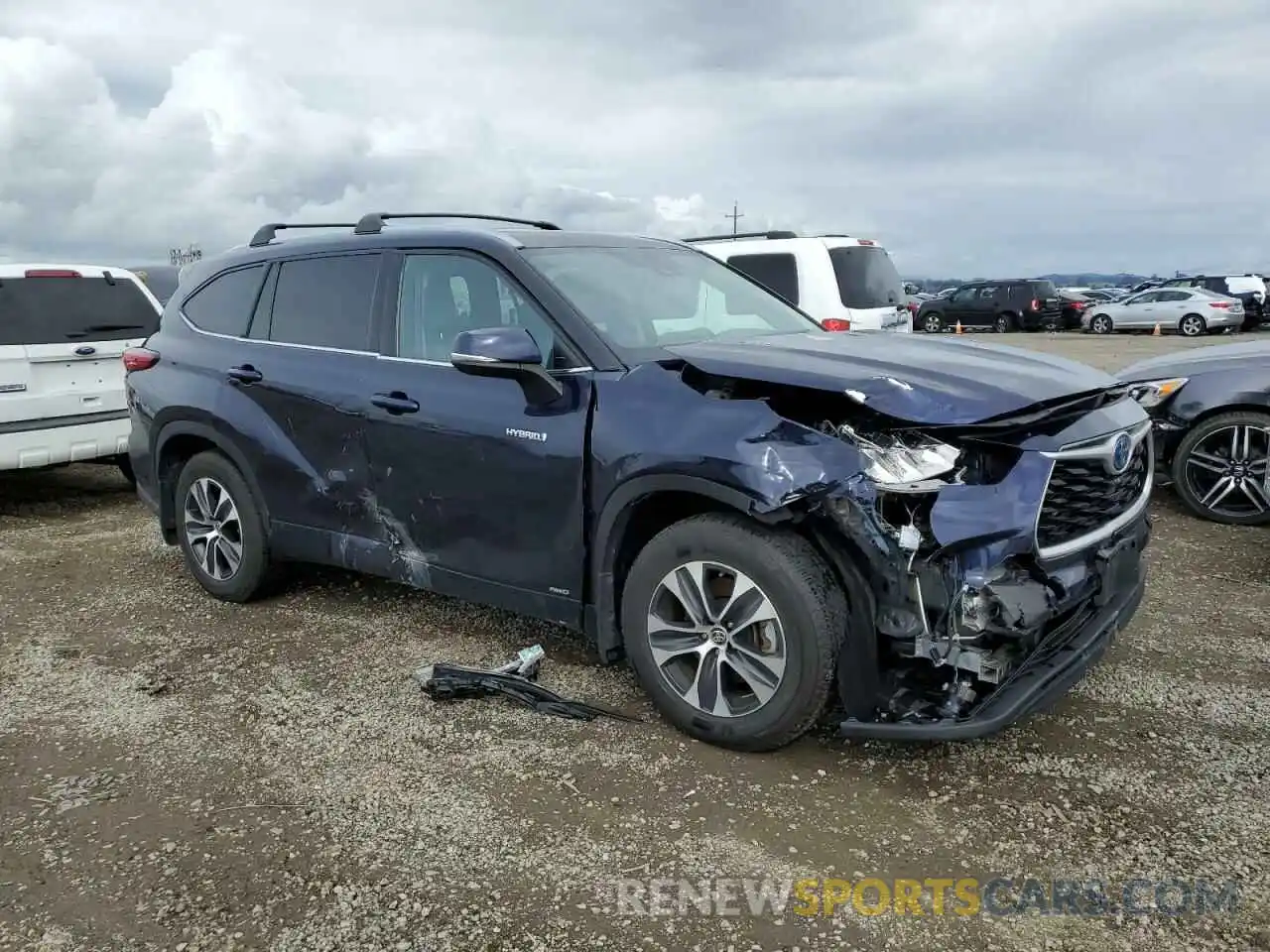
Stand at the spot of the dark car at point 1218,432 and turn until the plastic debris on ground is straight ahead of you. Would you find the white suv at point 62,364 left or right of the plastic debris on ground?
right

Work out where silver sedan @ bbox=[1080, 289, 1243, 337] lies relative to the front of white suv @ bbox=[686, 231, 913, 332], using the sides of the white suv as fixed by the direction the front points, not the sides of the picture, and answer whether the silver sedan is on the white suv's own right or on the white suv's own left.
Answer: on the white suv's own right

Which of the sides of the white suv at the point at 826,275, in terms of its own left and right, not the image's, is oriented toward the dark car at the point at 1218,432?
back

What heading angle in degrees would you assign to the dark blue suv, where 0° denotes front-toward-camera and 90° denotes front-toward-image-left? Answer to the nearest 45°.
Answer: approximately 315°

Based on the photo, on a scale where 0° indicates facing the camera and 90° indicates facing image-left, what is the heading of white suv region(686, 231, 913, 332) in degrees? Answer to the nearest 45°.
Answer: approximately 135°

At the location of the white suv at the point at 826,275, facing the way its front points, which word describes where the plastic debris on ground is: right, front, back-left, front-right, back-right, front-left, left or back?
back-left

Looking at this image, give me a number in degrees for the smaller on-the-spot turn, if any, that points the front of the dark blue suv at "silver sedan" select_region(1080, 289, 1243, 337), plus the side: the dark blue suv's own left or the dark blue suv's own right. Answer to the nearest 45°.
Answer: approximately 90° to the dark blue suv's own left

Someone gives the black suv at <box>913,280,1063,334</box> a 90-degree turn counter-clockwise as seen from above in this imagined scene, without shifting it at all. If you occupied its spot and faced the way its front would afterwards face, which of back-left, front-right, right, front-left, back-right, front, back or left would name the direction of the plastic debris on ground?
front-left

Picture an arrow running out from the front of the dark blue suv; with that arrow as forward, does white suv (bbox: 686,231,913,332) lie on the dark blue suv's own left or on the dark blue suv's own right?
on the dark blue suv's own left
